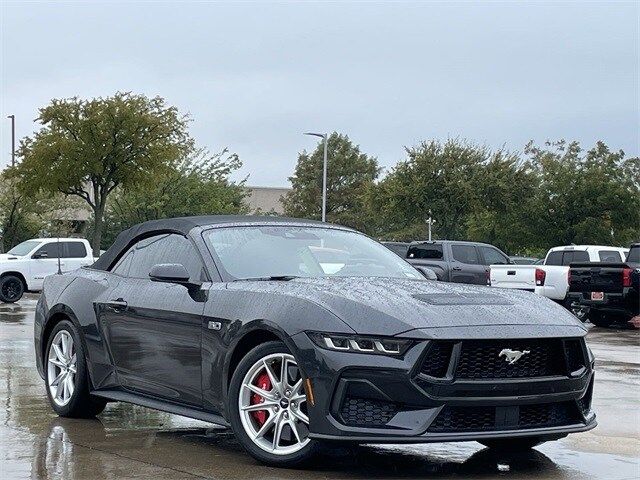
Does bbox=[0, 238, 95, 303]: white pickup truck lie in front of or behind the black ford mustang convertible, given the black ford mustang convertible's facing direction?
behind

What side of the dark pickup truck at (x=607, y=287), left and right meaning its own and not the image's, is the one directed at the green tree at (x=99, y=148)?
left

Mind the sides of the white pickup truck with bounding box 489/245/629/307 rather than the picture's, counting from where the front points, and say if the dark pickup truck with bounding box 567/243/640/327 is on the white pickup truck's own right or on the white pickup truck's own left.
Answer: on the white pickup truck's own right

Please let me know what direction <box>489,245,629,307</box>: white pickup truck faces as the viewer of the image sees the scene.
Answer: facing away from the viewer and to the right of the viewer

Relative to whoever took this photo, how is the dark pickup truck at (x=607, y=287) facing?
facing away from the viewer and to the right of the viewer

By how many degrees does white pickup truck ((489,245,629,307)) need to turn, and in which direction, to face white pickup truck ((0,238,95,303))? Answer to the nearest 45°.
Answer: approximately 135° to its left

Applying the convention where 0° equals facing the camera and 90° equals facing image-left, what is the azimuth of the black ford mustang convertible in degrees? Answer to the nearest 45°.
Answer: approximately 315°

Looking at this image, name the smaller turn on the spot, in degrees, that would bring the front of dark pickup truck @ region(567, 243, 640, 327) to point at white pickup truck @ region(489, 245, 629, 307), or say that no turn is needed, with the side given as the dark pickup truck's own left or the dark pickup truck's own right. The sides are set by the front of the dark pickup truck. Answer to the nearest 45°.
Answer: approximately 90° to the dark pickup truck's own left
